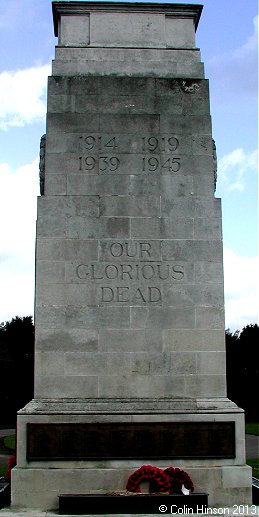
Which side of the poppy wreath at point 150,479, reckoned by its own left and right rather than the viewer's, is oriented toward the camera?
front

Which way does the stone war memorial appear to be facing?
toward the camera
